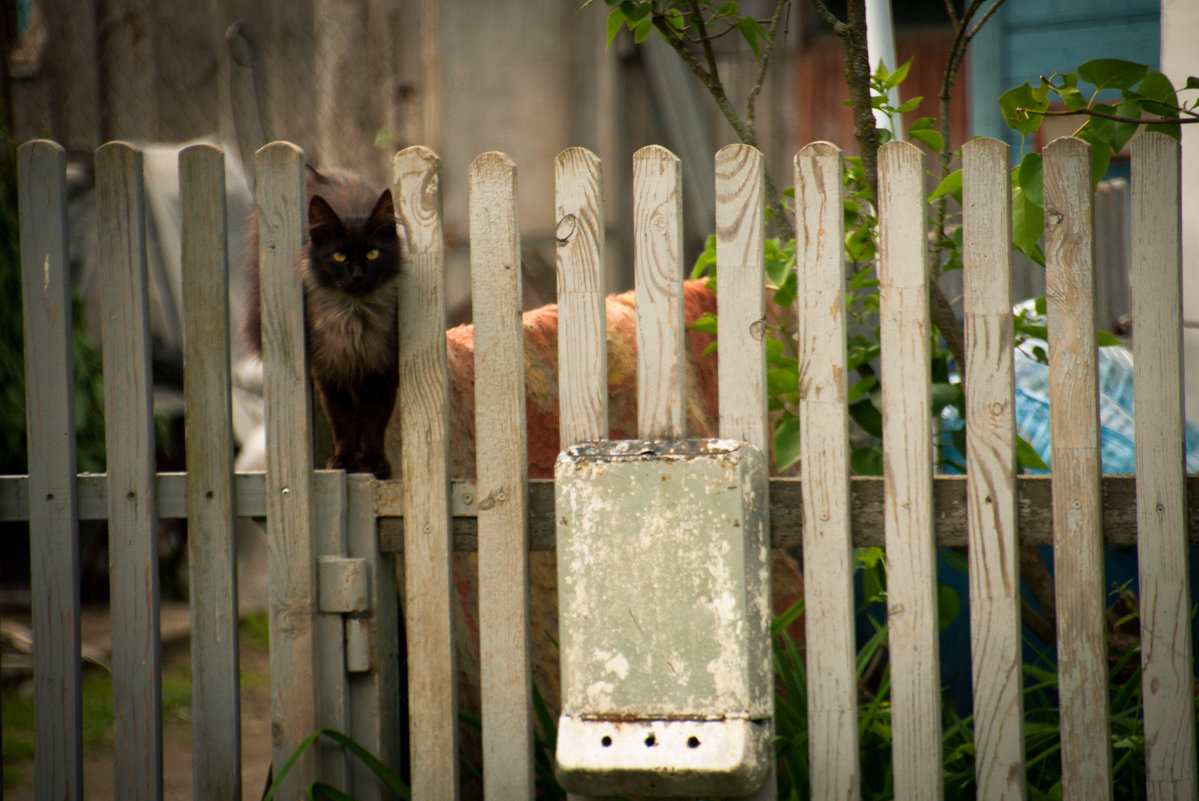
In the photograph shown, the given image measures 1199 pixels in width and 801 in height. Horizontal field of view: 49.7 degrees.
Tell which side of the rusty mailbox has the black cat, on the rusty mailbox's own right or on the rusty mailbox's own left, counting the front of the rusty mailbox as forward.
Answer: on the rusty mailbox's own right

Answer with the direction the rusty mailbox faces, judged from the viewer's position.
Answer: facing the viewer
